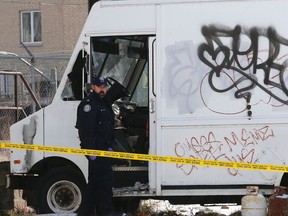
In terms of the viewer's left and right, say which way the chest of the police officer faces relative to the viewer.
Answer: facing the viewer and to the right of the viewer

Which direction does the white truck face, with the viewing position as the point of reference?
facing to the left of the viewer

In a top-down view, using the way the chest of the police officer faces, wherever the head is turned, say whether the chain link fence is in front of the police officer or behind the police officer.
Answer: behind

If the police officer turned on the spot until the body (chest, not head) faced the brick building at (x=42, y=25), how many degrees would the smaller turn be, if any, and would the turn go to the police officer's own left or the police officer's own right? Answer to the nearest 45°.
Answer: approximately 135° to the police officer's own left

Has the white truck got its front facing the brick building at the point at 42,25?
no

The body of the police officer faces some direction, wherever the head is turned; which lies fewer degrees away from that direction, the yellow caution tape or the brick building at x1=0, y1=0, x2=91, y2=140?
the yellow caution tape
